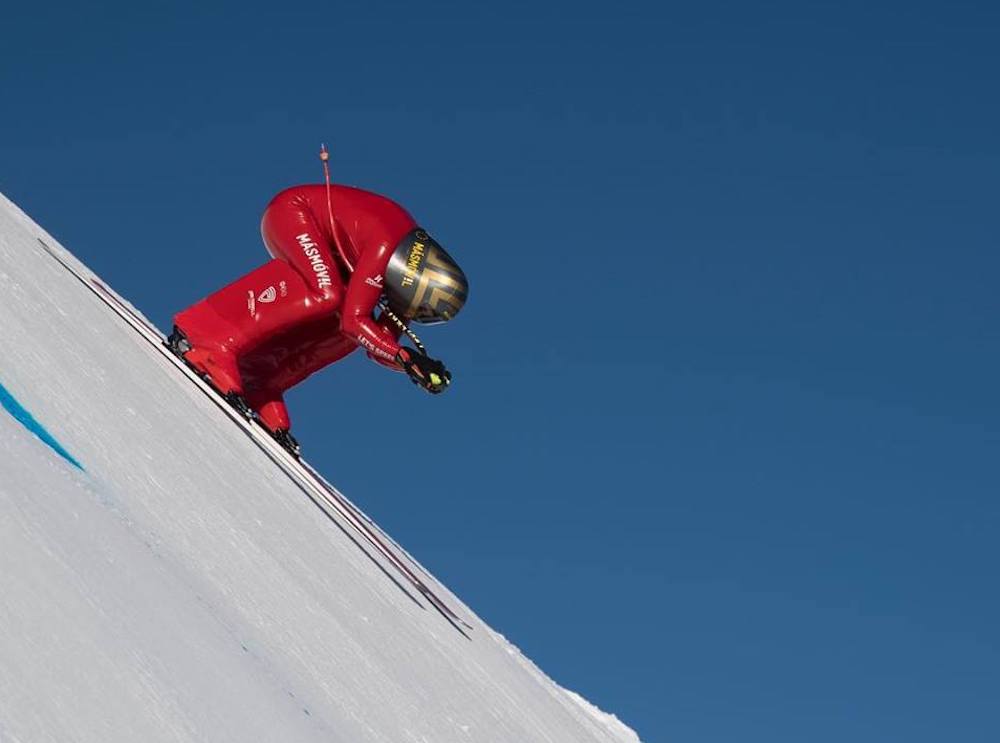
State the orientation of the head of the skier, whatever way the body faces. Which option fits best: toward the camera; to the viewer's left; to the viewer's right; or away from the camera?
to the viewer's right

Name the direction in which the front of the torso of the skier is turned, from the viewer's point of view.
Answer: to the viewer's right
